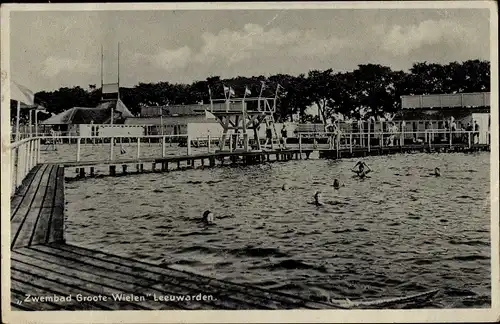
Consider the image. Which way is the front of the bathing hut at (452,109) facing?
toward the camera

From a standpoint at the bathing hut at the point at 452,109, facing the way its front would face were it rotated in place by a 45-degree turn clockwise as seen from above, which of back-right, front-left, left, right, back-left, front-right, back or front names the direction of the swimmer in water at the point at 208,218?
front
